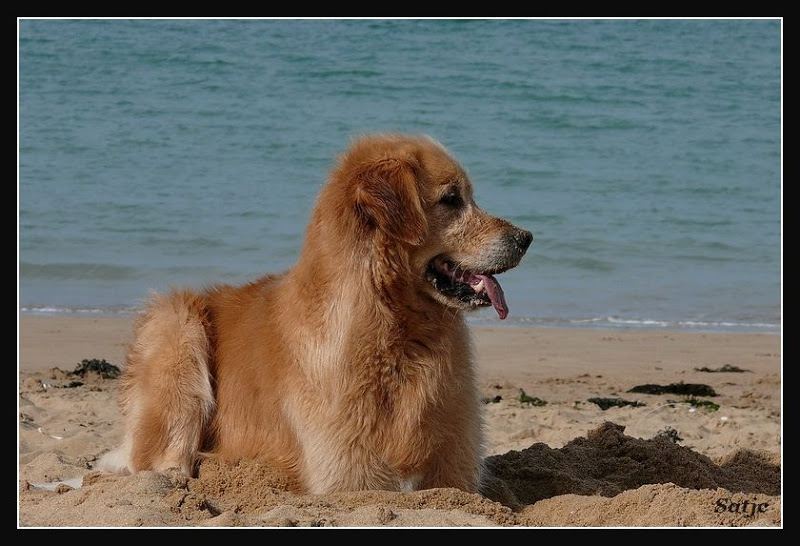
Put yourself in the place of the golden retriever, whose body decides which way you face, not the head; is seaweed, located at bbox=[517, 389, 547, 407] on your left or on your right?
on your left

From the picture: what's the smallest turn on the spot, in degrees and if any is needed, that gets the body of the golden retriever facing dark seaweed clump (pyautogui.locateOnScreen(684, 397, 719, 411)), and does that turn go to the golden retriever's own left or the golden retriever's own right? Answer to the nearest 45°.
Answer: approximately 90° to the golden retriever's own left

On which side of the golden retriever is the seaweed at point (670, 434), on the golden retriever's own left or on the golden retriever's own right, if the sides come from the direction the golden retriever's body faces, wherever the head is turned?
on the golden retriever's own left

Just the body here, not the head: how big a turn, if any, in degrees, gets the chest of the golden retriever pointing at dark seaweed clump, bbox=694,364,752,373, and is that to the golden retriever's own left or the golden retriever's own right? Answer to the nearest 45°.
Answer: approximately 90° to the golden retriever's own left

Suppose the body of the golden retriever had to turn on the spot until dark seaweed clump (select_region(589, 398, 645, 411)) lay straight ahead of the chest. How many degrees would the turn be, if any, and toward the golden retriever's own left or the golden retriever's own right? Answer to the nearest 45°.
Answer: approximately 90° to the golden retriever's own left

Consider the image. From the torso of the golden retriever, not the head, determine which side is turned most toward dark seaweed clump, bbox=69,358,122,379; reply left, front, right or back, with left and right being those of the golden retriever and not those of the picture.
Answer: back

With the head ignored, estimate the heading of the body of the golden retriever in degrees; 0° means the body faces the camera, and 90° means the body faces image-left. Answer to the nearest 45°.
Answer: approximately 315°

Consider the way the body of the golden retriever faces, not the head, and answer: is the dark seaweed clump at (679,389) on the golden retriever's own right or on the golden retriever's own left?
on the golden retriever's own left
